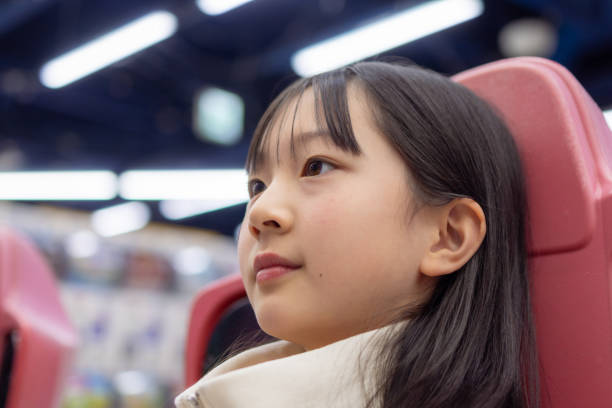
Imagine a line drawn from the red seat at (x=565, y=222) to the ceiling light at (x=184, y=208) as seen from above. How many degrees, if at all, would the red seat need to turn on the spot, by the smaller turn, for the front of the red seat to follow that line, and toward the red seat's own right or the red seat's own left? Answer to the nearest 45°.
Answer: approximately 135° to the red seat's own right

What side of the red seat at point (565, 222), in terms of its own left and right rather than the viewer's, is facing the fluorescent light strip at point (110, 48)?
right

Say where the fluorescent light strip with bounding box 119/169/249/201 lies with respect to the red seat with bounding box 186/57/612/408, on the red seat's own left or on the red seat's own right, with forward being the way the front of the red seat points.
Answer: on the red seat's own right

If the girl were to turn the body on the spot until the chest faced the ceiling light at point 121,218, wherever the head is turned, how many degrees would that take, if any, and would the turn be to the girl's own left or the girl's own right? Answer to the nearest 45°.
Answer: approximately 135° to the girl's own right

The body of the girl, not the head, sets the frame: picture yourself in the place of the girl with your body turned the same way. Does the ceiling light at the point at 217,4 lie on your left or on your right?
on your right

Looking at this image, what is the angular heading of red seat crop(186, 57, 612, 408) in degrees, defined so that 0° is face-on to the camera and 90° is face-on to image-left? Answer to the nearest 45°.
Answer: approximately 45°

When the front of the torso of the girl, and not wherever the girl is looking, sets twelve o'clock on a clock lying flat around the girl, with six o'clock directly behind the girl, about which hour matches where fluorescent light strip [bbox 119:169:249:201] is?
The fluorescent light strip is roughly at 4 o'clock from the girl.

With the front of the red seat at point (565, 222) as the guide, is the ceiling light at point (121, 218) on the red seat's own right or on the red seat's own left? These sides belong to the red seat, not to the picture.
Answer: on the red seat's own right

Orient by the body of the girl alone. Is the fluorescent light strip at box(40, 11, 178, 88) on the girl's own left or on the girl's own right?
on the girl's own right

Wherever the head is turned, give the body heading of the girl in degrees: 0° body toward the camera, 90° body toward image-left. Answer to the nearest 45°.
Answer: approximately 45°
